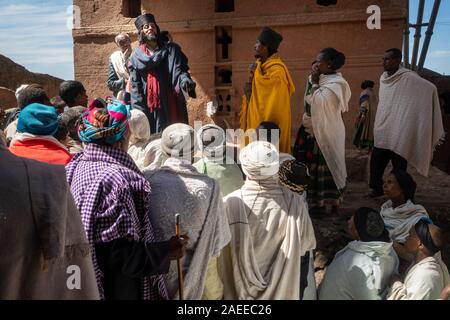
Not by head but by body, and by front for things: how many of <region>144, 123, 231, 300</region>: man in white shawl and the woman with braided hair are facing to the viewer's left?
1

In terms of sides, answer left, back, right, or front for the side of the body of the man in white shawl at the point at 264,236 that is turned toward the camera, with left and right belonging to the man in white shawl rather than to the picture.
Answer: back

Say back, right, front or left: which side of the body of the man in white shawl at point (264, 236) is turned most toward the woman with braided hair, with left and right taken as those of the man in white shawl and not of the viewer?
front

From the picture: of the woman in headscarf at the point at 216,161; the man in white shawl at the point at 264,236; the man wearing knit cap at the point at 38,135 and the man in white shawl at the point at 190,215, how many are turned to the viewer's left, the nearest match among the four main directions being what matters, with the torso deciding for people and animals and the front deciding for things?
0

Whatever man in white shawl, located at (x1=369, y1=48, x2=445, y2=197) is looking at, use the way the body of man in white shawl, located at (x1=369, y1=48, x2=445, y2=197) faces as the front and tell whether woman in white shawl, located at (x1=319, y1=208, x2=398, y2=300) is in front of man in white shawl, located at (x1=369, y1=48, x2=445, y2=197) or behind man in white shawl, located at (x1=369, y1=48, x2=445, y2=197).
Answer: in front

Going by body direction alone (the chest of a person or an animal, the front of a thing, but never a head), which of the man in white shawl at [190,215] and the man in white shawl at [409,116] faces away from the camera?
the man in white shawl at [190,215]

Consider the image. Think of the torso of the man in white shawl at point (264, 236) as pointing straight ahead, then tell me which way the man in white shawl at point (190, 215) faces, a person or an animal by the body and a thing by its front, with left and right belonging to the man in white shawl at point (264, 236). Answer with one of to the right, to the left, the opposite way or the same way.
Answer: the same way

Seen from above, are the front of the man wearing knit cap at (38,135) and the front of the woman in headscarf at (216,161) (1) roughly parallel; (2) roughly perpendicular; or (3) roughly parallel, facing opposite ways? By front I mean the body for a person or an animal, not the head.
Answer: roughly parallel

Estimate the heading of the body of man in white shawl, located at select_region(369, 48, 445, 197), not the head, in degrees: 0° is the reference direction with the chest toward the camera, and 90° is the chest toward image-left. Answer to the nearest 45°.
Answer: approximately 45°

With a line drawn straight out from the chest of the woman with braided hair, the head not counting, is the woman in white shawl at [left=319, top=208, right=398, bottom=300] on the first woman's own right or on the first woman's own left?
on the first woman's own left

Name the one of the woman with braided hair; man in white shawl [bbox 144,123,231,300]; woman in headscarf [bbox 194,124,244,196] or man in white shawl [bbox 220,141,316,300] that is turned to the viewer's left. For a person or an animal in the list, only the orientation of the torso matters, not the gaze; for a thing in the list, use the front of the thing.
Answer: the woman with braided hair

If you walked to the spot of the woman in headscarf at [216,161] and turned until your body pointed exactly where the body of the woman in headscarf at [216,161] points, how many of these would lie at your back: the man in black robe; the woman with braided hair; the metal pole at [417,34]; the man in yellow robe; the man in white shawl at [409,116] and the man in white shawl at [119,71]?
0

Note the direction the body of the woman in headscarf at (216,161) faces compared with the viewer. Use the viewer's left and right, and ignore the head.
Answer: facing away from the viewer

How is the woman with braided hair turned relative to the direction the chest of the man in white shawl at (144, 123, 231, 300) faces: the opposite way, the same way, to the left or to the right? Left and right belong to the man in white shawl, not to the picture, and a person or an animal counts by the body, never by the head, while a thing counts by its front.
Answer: to the left

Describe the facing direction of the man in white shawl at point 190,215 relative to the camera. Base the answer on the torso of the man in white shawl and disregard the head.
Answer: away from the camera

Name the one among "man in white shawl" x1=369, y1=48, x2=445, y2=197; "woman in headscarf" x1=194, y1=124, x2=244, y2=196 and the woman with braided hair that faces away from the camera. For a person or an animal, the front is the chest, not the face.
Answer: the woman in headscarf

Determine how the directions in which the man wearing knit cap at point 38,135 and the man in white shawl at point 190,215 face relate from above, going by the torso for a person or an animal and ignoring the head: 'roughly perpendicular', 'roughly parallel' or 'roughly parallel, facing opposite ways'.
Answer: roughly parallel

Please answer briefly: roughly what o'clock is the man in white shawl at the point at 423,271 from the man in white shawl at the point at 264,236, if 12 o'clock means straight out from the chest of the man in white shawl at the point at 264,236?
the man in white shawl at the point at 423,271 is roughly at 3 o'clock from the man in white shawl at the point at 264,236.
